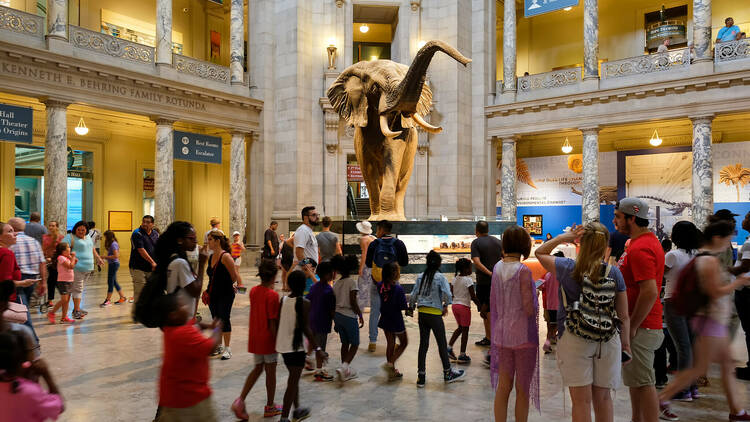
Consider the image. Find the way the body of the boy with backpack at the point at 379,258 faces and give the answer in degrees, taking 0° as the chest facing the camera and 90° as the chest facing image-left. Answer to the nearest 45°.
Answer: approximately 180°

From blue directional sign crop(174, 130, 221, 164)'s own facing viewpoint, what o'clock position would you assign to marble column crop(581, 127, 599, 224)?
The marble column is roughly at 11 o'clock from the blue directional sign.

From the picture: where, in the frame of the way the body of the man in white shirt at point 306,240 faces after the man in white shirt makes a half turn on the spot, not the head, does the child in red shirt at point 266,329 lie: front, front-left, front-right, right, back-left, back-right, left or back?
back-left

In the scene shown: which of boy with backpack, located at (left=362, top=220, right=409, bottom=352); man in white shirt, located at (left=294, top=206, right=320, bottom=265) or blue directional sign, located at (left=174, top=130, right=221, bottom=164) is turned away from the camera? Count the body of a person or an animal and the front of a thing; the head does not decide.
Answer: the boy with backpack

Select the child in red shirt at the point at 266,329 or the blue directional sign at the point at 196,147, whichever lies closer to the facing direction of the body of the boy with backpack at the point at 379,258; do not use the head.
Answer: the blue directional sign

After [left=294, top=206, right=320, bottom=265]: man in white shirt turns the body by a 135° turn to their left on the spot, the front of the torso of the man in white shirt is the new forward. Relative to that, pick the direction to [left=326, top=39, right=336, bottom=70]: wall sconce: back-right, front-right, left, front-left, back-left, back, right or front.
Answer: front

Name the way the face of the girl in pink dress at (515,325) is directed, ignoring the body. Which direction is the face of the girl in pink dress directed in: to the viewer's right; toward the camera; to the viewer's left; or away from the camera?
away from the camera

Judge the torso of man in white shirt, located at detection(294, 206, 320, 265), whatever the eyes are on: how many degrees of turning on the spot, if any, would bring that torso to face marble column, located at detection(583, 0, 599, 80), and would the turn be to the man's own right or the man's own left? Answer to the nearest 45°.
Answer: approximately 90° to the man's own left

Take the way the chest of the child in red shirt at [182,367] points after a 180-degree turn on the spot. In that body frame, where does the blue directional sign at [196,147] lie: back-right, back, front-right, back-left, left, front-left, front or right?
back-right

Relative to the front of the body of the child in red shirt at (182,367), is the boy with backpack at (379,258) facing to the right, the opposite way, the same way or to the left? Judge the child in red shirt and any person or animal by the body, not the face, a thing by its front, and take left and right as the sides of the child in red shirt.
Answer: the same way

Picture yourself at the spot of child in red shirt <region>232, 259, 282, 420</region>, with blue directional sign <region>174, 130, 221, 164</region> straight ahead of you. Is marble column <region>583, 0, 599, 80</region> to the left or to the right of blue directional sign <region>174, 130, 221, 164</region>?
right

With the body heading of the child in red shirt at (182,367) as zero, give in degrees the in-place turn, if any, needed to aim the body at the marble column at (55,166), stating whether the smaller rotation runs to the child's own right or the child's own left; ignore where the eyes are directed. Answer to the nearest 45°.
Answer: approximately 45° to the child's own left

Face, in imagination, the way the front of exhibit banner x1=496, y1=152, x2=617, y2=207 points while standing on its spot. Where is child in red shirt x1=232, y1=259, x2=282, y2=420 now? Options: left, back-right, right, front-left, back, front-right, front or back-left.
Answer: front

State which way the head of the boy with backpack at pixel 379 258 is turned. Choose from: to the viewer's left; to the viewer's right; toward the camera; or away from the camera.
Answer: away from the camera
